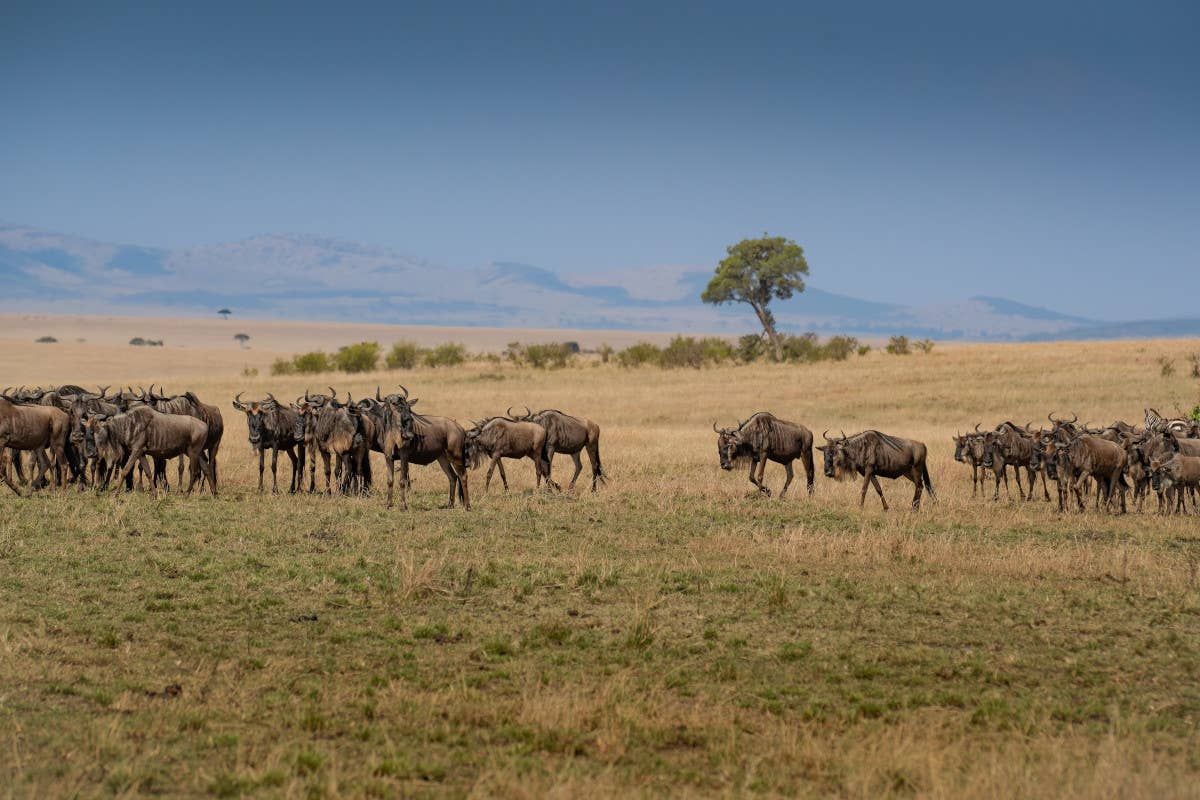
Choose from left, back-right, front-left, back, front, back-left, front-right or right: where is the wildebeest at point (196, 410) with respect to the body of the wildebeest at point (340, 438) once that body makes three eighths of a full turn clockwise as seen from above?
front-left

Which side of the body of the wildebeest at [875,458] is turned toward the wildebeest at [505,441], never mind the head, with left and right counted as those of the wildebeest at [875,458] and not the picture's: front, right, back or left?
front

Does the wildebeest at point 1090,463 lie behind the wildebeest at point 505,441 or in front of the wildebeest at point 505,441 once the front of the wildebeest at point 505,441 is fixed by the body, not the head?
behind

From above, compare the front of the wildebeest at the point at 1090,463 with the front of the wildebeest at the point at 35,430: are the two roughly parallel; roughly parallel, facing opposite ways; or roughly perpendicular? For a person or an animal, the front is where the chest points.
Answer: roughly parallel

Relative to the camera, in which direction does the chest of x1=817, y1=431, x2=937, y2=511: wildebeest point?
to the viewer's left

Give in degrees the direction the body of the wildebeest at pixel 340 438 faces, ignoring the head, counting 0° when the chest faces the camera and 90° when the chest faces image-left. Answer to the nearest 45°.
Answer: approximately 45°

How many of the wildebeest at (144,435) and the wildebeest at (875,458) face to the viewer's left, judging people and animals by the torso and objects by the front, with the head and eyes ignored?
2

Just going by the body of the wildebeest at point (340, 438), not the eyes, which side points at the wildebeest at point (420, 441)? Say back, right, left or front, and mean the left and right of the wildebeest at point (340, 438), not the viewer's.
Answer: left

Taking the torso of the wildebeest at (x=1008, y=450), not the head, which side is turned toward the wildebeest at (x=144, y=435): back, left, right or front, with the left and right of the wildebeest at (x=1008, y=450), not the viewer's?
front

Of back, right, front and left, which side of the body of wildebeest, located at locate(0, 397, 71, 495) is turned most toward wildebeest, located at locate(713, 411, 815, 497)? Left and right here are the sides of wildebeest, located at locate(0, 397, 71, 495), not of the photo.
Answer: back

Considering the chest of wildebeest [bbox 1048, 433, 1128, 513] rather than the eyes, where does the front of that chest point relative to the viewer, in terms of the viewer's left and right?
facing the viewer and to the left of the viewer

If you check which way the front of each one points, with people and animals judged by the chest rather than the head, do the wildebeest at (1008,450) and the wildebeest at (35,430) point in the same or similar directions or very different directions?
same or similar directions

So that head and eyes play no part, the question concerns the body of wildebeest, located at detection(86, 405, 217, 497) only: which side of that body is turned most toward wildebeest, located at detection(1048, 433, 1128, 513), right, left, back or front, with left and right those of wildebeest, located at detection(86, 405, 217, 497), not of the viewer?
back
